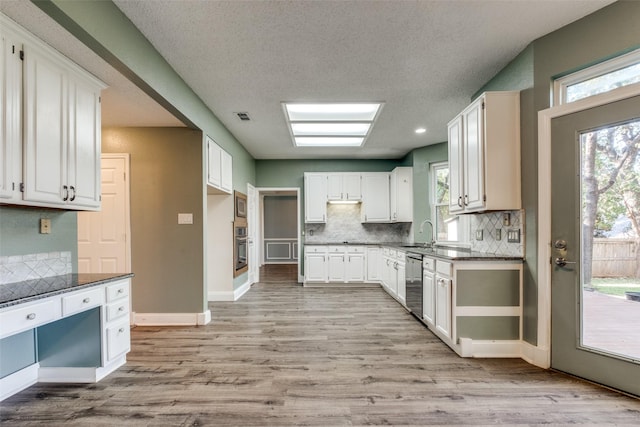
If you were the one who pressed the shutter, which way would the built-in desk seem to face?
facing the viewer and to the right of the viewer

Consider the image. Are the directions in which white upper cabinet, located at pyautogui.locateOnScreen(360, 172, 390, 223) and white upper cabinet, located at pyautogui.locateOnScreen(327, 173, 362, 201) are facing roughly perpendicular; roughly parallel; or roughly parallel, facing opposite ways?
roughly parallel

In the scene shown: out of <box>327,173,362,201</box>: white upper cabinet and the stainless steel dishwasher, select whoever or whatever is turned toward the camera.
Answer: the white upper cabinet

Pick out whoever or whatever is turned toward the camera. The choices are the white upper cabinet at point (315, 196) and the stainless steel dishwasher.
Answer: the white upper cabinet

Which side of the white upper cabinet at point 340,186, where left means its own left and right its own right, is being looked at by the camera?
front

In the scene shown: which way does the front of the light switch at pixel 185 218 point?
toward the camera

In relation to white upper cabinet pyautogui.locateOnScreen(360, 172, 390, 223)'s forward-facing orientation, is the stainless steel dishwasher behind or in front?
in front

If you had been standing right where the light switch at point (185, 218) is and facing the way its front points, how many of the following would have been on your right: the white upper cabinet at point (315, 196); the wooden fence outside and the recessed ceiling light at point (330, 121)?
0

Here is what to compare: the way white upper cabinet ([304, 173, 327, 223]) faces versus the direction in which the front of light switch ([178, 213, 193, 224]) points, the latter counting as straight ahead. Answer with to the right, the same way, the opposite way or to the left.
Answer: the same way

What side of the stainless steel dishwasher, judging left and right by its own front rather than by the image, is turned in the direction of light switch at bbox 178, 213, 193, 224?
front

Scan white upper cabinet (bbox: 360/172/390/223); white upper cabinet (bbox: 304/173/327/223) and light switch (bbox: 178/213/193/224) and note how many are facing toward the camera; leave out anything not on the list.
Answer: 3

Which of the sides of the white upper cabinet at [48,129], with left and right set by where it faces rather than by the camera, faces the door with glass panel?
front

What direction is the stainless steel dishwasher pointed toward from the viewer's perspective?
to the viewer's left

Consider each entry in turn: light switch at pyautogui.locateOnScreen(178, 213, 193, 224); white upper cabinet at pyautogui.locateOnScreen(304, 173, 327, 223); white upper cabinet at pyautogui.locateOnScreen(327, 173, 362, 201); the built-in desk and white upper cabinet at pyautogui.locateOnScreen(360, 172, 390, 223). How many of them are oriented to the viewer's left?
0

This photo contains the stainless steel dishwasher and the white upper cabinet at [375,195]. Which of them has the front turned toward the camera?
the white upper cabinet

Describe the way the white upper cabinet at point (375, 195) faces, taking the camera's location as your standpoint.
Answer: facing the viewer

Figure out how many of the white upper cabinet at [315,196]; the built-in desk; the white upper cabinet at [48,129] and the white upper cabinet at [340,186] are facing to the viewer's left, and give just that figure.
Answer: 0
